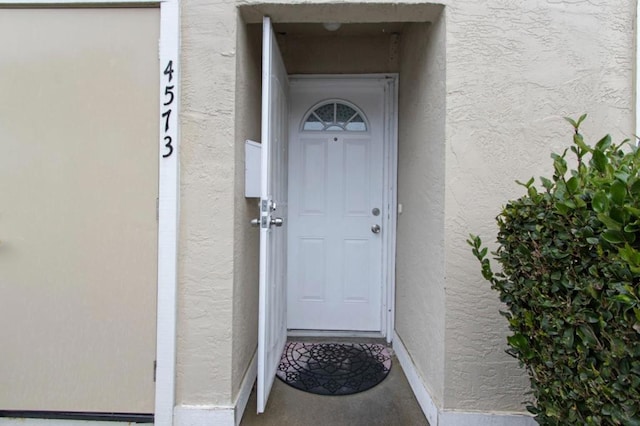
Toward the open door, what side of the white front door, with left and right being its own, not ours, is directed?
front

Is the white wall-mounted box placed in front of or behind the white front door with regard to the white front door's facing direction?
in front

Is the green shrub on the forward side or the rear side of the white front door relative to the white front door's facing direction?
on the forward side

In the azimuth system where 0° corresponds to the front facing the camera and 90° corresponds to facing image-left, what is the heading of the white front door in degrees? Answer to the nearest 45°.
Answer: approximately 0°
